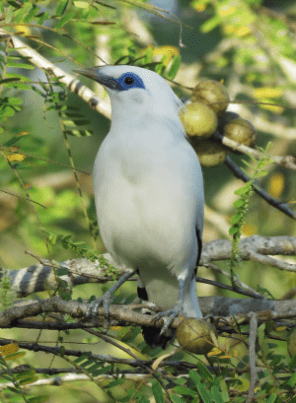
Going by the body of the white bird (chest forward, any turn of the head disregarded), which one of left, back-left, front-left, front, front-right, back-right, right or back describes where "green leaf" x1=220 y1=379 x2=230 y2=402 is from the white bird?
front-left

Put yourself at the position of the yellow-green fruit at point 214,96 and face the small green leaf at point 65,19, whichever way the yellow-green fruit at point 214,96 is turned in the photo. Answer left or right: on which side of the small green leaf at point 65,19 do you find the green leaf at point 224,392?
left

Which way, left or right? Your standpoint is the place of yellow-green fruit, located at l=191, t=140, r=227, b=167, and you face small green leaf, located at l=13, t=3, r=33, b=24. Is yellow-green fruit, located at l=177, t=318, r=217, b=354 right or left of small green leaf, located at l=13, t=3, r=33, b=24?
left

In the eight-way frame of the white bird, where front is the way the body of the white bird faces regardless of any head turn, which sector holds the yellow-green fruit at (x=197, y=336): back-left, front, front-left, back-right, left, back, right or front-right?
front-left

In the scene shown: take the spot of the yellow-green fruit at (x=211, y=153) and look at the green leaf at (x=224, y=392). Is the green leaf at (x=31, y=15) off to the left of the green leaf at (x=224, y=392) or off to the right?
right

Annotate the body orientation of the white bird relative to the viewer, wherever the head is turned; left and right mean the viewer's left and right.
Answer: facing the viewer and to the left of the viewer

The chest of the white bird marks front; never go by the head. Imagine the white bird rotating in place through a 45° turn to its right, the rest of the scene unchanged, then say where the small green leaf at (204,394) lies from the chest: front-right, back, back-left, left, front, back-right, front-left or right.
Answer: left

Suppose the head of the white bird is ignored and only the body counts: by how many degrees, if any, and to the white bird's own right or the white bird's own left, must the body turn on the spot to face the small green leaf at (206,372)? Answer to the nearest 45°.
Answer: approximately 45° to the white bird's own left

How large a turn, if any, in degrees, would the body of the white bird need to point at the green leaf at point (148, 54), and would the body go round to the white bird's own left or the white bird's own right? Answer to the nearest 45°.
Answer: approximately 135° to the white bird's own right
